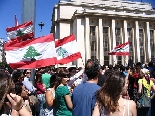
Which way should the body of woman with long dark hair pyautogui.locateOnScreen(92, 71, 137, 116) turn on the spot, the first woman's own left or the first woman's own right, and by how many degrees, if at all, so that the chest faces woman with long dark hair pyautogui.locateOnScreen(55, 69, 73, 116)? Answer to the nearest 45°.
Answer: approximately 90° to the first woman's own left

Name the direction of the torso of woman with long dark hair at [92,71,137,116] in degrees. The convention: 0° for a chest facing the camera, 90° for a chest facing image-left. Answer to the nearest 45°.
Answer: approximately 225°

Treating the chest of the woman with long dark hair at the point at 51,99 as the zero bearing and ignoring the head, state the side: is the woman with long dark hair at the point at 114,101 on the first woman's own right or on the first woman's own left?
on the first woman's own right

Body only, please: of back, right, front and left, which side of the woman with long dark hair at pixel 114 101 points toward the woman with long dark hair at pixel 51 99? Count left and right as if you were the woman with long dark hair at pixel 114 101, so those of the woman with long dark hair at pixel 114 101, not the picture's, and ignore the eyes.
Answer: left

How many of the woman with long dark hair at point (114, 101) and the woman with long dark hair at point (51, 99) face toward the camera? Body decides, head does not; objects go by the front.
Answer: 0

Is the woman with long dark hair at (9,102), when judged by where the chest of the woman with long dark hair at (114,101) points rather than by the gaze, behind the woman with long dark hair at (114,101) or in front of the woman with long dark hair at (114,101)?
behind
